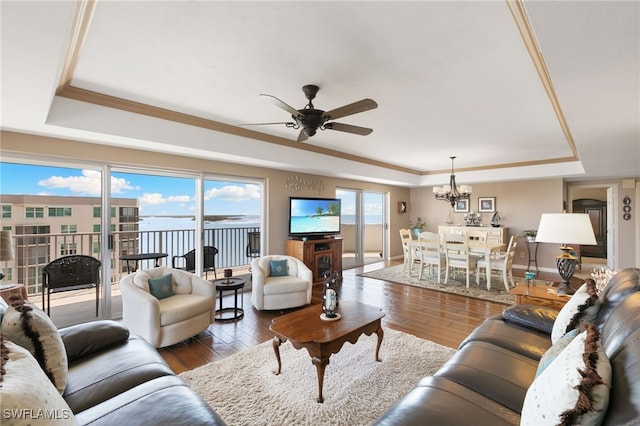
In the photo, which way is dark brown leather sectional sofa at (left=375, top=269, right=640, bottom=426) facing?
to the viewer's left

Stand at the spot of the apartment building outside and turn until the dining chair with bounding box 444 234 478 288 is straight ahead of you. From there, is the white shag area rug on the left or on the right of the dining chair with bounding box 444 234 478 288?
right

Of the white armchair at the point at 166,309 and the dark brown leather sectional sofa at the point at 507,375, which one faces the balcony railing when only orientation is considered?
the dark brown leather sectional sofa

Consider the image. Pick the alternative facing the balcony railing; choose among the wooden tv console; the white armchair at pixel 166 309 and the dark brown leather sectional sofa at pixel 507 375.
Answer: the dark brown leather sectional sofa

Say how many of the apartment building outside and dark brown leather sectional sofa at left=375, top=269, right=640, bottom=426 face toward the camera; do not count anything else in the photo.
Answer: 1

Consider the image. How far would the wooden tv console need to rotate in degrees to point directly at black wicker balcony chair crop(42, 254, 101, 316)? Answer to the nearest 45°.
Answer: approximately 90° to its right

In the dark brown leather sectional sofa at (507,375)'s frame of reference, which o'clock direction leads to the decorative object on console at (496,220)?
The decorative object on console is roughly at 3 o'clock from the dark brown leather sectional sofa.

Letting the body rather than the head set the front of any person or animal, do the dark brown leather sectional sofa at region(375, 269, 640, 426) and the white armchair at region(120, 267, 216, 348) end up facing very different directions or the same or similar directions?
very different directions

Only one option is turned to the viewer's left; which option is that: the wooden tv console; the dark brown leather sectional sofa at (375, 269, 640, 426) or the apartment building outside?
the dark brown leather sectional sofa

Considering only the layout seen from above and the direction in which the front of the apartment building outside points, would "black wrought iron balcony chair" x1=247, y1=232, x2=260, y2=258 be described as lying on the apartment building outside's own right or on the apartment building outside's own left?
on the apartment building outside's own left

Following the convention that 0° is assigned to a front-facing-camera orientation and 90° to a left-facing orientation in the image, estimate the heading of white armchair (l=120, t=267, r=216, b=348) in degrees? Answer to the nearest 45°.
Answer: approximately 315°

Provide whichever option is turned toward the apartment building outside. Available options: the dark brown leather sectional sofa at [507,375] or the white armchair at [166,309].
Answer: the dark brown leather sectional sofa

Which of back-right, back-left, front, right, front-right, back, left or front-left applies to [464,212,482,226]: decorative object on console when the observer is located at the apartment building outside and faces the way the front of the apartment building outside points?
left
